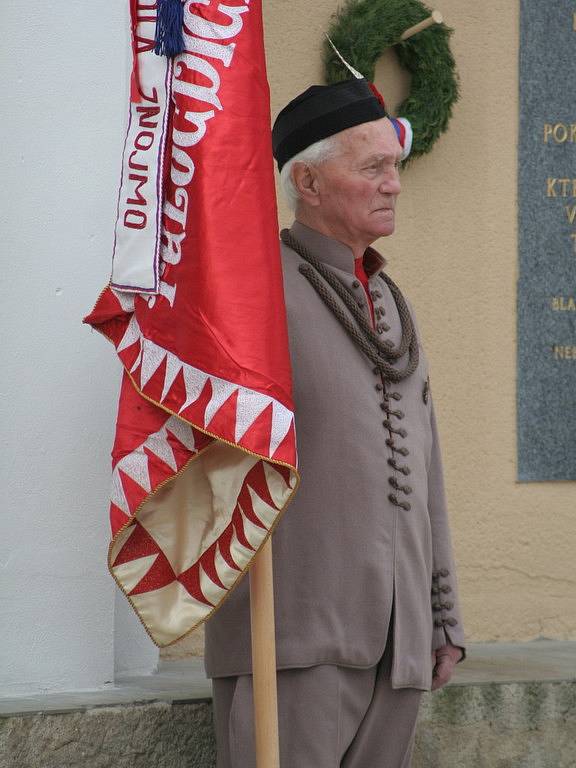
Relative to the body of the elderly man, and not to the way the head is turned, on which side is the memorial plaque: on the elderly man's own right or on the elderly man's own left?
on the elderly man's own left

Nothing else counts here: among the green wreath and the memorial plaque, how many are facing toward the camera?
2

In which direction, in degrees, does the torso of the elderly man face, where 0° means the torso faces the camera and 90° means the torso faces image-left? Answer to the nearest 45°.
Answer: approximately 315°

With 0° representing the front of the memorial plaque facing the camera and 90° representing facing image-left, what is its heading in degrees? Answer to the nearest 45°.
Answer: approximately 0°

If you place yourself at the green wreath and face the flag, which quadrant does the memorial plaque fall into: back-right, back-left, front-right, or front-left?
back-left
